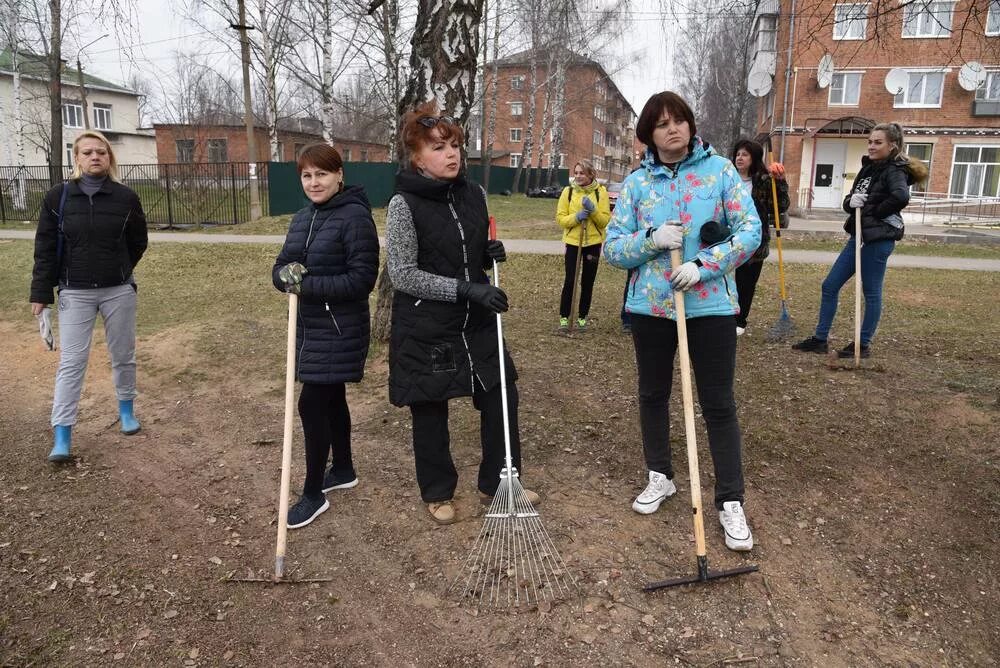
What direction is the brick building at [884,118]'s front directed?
toward the camera

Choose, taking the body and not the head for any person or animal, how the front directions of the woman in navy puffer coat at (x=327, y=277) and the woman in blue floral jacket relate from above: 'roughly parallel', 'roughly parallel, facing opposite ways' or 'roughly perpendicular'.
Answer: roughly parallel

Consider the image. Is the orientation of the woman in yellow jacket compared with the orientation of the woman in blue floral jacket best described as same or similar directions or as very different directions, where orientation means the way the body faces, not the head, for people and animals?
same or similar directions

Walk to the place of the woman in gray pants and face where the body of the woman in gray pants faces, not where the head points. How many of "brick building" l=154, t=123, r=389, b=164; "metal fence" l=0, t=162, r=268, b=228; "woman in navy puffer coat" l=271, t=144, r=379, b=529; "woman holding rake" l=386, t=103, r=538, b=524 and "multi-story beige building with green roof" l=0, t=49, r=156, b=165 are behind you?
3

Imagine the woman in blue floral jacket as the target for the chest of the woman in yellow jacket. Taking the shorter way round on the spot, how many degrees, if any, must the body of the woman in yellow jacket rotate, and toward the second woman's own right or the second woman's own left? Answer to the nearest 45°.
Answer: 0° — they already face them

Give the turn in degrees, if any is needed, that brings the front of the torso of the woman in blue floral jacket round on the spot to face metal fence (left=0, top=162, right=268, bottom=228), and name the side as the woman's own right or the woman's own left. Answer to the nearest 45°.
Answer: approximately 135° to the woman's own right

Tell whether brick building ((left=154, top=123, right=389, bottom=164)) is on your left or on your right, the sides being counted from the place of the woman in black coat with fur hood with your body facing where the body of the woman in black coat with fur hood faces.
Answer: on your right

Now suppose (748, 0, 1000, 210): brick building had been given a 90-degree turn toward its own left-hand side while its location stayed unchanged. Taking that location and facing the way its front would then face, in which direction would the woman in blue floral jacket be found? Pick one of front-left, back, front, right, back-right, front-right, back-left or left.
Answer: right

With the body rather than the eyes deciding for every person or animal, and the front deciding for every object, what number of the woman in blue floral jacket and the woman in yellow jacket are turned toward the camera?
2

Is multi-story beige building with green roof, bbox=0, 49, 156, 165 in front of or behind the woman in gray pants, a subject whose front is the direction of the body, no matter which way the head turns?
behind

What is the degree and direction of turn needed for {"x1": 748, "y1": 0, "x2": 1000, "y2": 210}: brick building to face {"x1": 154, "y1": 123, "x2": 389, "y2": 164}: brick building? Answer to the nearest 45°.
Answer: approximately 90° to its right

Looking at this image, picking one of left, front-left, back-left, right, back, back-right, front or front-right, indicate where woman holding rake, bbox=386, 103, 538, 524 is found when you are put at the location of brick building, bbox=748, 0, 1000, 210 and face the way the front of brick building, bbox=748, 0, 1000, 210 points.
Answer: front

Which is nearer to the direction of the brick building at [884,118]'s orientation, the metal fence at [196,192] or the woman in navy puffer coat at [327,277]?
the woman in navy puffer coat

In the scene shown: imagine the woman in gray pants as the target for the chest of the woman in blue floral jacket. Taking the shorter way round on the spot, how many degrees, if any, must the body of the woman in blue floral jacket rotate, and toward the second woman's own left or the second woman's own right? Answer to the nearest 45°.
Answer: approximately 90° to the second woman's own right

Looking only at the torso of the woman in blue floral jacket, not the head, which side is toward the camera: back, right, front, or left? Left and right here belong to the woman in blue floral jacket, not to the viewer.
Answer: front

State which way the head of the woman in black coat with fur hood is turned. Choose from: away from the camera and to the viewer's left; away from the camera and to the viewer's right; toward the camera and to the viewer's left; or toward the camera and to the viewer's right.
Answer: toward the camera and to the viewer's left

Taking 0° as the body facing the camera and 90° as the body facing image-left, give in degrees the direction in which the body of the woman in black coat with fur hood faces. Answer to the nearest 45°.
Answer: approximately 45°

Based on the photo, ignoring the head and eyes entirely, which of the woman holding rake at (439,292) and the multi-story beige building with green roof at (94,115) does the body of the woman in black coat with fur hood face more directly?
the woman holding rake

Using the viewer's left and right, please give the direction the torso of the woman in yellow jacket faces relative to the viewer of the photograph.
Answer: facing the viewer
